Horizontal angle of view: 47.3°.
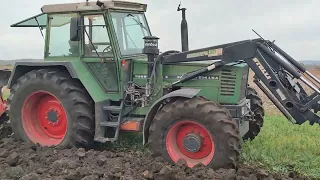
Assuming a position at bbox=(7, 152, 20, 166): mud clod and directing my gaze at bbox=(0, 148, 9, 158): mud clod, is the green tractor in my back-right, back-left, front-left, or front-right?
back-right

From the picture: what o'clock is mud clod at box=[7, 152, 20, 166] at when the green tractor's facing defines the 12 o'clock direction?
The mud clod is roughly at 4 o'clock from the green tractor.

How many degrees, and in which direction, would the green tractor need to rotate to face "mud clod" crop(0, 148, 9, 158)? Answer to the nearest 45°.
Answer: approximately 135° to its right

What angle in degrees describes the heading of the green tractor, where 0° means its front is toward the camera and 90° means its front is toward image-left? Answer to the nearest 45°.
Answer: approximately 315°
